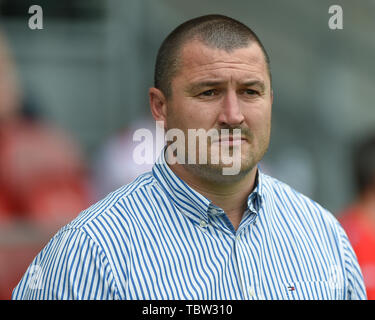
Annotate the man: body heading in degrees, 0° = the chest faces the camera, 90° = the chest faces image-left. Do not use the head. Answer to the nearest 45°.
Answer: approximately 315°

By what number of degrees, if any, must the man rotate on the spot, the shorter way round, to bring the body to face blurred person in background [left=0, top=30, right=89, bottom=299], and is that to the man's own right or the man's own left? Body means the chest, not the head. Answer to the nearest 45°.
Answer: approximately 180°

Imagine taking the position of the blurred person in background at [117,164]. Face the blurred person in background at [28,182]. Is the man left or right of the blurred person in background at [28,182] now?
left

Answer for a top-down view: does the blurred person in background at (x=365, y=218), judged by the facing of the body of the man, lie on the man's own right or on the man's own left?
on the man's own left

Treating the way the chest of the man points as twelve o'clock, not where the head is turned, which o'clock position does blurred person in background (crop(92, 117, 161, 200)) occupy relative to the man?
The blurred person in background is roughly at 7 o'clock from the man.
